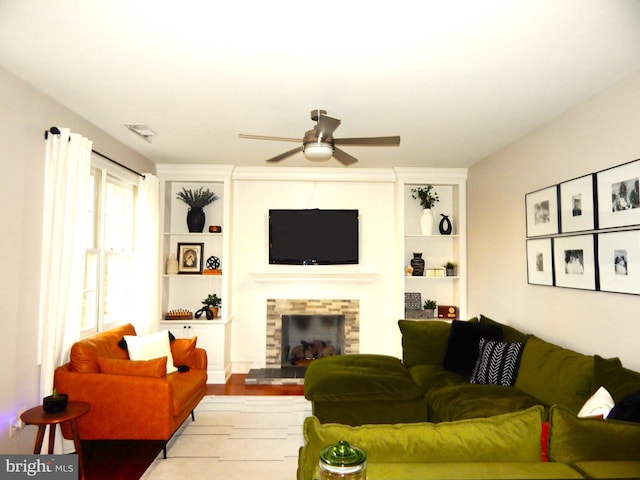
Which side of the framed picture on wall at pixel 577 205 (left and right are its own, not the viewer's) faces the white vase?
right

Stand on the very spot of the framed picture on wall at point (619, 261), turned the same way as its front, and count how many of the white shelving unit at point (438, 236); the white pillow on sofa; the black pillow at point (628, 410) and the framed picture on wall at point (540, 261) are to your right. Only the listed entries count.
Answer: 2

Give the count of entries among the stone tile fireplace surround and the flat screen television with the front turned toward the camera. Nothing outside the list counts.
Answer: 2

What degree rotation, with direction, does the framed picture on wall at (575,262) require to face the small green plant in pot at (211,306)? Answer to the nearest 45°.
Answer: approximately 45° to its right

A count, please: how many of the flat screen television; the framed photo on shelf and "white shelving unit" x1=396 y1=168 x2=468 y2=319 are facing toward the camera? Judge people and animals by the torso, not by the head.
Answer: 3

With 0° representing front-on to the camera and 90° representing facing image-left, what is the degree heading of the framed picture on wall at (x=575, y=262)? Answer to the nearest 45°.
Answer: approximately 45°

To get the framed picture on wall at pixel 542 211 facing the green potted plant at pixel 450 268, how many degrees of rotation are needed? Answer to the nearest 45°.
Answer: approximately 90° to its right

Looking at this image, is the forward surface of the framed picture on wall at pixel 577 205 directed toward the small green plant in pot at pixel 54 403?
yes

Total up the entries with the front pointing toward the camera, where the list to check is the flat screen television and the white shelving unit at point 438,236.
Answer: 2

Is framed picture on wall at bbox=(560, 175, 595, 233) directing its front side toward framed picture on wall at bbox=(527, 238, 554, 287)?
no

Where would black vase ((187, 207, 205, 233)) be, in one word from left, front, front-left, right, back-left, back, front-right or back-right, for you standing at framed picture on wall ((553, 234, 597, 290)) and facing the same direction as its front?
front-right

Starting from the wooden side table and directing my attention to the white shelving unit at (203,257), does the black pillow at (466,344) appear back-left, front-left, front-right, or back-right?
front-right

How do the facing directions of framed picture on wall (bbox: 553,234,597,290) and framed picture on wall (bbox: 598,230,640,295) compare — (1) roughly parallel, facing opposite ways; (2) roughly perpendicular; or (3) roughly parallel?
roughly parallel

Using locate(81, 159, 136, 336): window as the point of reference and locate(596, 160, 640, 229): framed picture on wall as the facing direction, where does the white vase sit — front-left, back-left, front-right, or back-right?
front-left

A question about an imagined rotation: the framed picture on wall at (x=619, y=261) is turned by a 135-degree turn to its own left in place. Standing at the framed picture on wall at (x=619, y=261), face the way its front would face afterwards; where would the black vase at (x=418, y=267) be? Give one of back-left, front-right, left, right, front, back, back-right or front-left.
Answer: back-left

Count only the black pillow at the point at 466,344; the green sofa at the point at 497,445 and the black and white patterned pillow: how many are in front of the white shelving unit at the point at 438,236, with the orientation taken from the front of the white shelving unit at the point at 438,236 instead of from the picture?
3

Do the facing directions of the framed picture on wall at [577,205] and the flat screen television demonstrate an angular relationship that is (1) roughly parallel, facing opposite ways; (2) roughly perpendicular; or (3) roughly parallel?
roughly perpendicular

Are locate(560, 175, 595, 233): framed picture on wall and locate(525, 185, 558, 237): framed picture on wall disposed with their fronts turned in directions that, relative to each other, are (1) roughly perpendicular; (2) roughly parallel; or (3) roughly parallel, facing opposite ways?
roughly parallel

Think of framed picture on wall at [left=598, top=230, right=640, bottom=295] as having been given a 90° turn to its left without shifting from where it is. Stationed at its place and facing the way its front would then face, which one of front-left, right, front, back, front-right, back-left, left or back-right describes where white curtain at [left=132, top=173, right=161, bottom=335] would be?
back-right

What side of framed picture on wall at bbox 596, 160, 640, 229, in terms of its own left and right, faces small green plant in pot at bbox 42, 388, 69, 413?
front

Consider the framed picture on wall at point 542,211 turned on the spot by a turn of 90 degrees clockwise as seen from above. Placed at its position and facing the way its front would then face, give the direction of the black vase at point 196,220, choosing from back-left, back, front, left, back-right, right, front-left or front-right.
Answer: front-left

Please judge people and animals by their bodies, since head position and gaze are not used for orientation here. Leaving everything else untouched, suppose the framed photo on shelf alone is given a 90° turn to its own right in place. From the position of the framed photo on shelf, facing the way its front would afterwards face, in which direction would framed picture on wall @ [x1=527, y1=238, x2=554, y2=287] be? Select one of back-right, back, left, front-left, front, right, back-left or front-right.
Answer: back-left
